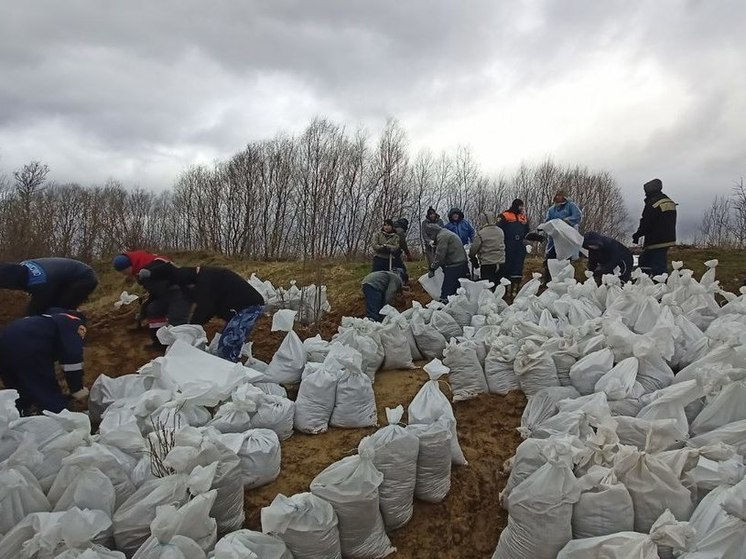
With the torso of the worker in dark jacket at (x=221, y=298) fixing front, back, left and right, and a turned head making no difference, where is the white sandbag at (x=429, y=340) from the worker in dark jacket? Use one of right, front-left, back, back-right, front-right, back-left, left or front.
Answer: back

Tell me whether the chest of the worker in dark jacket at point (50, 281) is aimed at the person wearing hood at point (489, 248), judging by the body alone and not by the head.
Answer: no

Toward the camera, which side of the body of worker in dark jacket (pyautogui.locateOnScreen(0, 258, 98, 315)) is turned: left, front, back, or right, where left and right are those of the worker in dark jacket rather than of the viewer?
left

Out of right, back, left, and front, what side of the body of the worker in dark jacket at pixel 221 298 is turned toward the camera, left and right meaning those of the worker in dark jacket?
left

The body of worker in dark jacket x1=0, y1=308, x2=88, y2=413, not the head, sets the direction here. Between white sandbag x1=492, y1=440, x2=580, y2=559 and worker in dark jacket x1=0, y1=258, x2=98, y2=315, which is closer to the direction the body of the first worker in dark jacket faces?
the white sandbag

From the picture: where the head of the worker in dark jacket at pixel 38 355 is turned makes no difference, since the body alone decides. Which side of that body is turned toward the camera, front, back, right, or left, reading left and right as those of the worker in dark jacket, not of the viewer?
right

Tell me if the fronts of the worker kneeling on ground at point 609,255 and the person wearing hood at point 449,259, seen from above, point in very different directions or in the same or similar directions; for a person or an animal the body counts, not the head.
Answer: same or similar directions

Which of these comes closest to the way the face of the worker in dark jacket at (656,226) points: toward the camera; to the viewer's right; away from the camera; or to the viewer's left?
to the viewer's left

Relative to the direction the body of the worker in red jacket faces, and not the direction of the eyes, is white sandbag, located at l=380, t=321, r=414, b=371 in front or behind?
behind

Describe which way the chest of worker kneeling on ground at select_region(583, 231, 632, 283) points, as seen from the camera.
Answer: to the viewer's left

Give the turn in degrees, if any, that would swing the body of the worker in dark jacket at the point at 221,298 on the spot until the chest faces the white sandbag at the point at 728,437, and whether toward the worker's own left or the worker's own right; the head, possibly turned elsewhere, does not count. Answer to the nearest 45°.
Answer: approximately 135° to the worker's own left
